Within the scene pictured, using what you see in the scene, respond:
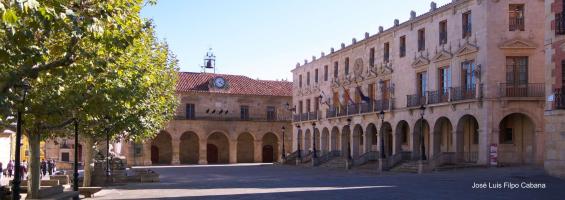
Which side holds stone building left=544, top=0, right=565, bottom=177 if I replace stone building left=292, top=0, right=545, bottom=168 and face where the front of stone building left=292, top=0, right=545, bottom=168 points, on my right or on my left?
on my left

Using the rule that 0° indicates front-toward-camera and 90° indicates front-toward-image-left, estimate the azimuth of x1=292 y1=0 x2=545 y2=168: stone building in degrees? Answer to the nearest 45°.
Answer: approximately 45°
